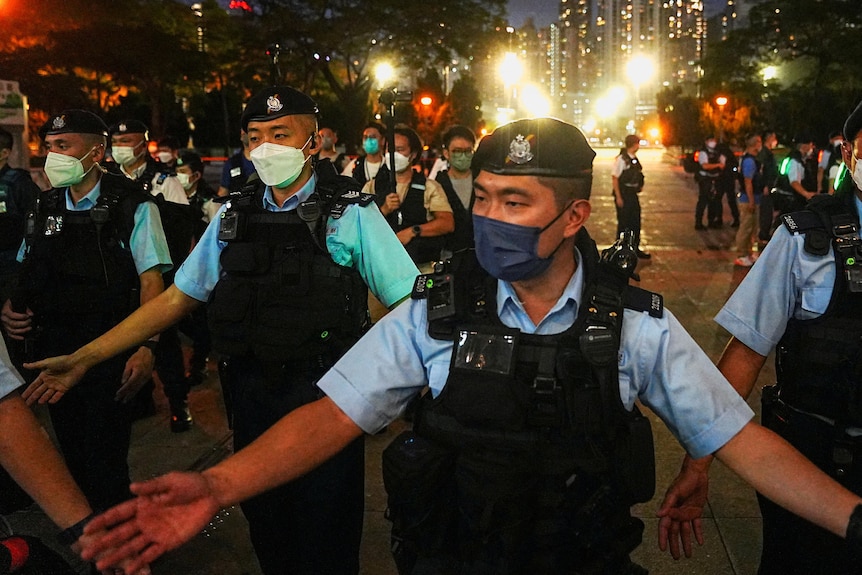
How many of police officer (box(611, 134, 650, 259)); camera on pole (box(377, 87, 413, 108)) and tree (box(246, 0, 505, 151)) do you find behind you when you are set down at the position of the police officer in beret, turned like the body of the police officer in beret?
3

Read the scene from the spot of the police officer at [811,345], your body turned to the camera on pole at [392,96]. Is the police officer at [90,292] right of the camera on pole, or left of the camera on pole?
left

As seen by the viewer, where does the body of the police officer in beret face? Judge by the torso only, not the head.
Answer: toward the camera

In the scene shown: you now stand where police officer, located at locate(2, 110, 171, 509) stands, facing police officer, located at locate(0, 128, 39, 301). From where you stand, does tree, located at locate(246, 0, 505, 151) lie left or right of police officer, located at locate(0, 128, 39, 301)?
right

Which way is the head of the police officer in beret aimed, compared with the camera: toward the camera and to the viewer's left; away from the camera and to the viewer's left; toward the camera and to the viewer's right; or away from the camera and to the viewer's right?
toward the camera and to the viewer's left

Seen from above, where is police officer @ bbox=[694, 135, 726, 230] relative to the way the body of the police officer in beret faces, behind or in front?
behind

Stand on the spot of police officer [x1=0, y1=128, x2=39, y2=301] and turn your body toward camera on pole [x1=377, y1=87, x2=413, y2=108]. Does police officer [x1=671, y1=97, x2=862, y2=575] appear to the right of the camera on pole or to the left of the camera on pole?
right

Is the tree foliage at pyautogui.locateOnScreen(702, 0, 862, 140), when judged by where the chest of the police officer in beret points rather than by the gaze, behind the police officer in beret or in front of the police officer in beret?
behind

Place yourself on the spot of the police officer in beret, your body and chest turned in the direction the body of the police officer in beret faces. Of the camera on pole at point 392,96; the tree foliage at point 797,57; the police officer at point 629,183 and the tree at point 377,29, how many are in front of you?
0

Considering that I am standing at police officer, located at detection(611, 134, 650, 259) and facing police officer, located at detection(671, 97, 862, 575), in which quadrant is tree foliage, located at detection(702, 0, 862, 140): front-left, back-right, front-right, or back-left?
back-left

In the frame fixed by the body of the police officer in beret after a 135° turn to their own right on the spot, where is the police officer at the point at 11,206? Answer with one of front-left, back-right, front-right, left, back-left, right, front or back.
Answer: front

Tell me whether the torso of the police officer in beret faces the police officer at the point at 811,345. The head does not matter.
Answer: no
